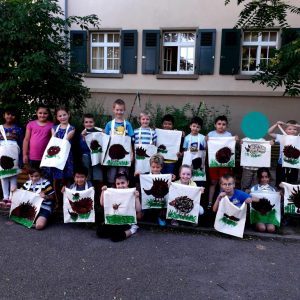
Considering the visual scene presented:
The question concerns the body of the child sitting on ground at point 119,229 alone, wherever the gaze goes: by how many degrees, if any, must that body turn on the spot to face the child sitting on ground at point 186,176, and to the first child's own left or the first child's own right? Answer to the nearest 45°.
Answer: approximately 90° to the first child's own left

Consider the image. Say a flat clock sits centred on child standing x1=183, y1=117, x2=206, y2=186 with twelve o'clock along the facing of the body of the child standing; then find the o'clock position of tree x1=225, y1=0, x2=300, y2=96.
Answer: The tree is roughly at 8 o'clock from the child standing.

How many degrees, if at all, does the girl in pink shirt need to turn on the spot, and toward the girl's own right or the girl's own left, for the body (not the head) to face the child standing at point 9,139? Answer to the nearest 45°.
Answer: approximately 135° to the girl's own right

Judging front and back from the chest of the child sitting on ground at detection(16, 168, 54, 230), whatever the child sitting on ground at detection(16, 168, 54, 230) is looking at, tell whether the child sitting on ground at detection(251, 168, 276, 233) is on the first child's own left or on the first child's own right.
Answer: on the first child's own left

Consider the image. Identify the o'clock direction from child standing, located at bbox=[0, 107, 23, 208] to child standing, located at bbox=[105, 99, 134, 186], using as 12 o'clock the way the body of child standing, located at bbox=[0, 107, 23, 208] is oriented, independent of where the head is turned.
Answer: child standing, located at bbox=[105, 99, 134, 186] is roughly at 10 o'clock from child standing, located at bbox=[0, 107, 23, 208].

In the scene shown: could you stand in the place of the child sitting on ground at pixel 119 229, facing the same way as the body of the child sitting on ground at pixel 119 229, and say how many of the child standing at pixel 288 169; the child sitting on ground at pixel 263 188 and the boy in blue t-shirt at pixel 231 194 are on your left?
3

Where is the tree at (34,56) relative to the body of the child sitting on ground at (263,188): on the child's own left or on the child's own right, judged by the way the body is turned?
on the child's own right

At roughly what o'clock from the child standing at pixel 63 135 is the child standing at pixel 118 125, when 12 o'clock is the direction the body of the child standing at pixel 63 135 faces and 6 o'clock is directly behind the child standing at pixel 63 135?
the child standing at pixel 118 125 is roughly at 9 o'clock from the child standing at pixel 63 135.
